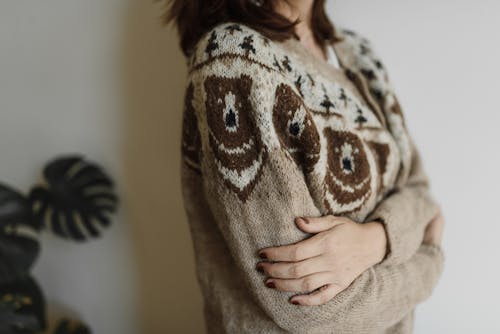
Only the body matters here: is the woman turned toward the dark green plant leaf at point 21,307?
no

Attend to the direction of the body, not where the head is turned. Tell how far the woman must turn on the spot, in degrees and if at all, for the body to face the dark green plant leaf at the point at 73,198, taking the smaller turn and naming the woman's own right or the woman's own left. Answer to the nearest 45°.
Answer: approximately 180°

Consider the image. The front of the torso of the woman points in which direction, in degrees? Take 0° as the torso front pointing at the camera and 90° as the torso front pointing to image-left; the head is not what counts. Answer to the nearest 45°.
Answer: approximately 315°

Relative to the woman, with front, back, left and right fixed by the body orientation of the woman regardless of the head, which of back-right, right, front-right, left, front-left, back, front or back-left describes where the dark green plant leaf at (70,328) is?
back

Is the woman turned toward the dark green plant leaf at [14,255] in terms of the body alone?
no
